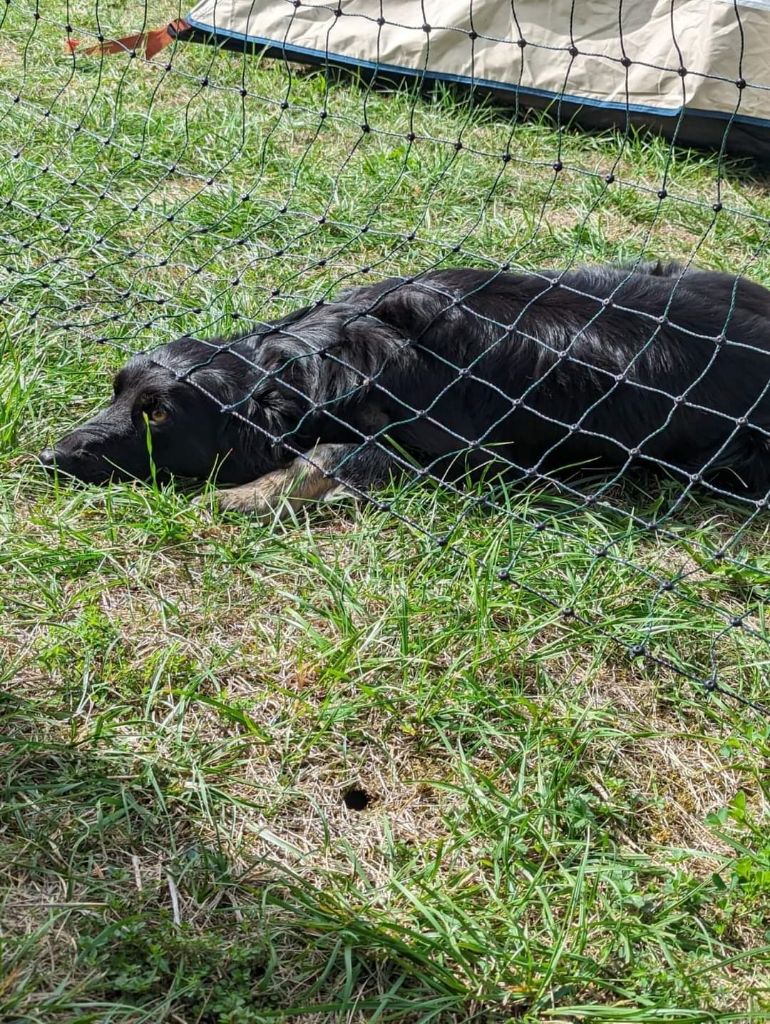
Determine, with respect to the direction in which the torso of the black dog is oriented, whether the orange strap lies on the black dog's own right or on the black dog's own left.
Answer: on the black dog's own right

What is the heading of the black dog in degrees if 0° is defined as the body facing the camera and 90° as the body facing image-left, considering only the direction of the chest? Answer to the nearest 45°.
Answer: approximately 90°

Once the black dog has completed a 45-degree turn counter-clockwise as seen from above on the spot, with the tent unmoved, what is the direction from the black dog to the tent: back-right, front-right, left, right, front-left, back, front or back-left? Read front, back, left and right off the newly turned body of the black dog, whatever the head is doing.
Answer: back-right
